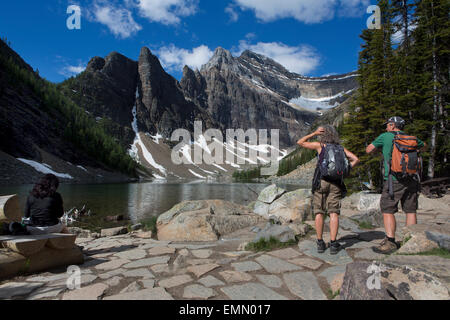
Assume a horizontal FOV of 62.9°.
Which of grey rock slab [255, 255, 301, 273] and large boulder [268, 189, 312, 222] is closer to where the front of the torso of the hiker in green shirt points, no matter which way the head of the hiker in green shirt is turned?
the large boulder

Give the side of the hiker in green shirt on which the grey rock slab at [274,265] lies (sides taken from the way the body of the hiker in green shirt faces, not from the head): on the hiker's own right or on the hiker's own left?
on the hiker's own left

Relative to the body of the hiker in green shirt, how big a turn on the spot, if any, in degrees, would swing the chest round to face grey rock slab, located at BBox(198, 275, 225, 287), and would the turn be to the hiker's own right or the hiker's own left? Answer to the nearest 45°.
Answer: approximately 90° to the hiker's own left

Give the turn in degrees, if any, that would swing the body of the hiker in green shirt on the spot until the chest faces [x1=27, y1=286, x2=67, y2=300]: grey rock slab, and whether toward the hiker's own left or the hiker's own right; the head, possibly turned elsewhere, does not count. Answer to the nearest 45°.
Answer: approximately 90° to the hiker's own left

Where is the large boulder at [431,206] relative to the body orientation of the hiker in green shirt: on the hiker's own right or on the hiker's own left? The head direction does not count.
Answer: on the hiker's own right

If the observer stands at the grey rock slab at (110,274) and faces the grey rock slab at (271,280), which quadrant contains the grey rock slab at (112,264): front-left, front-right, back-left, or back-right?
back-left

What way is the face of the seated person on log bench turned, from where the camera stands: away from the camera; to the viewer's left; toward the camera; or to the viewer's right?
away from the camera

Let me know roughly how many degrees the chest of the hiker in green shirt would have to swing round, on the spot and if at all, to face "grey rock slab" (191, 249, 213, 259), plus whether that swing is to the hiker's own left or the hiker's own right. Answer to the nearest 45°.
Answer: approximately 45° to the hiker's own left

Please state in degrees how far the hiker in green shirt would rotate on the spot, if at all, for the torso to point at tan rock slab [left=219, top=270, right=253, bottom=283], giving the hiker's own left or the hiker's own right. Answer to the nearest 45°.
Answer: approximately 90° to the hiker's own left

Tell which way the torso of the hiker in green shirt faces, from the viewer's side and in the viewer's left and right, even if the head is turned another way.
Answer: facing away from the viewer and to the left of the viewer

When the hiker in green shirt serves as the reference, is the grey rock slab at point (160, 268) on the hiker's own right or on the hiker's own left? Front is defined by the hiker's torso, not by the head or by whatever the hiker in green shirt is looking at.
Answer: on the hiker's own left

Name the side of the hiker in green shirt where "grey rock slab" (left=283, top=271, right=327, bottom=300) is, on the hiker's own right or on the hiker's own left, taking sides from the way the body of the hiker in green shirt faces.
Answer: on the hiker's own left

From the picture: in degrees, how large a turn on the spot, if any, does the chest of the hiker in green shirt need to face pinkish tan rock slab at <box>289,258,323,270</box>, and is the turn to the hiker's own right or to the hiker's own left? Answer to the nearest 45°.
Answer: approximately 90° to the hiker's own left

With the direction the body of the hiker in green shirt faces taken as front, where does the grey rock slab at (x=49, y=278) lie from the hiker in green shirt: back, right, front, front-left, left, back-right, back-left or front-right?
left

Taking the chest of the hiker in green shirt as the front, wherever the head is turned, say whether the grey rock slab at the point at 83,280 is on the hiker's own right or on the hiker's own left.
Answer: on the hiker's own left
